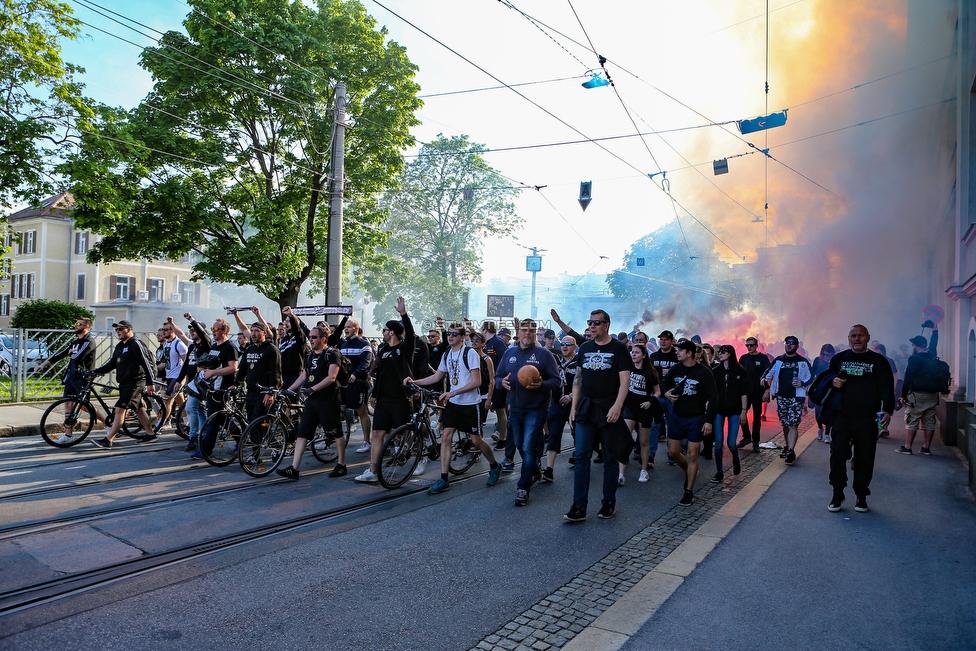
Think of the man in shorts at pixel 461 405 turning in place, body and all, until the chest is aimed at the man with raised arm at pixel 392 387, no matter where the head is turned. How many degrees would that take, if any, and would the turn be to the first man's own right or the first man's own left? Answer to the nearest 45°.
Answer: approximately 45° to the first man's own right

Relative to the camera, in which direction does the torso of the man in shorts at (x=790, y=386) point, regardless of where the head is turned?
toward the camera

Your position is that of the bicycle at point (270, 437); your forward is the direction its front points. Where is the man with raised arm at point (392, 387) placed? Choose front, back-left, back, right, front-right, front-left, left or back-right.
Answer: left

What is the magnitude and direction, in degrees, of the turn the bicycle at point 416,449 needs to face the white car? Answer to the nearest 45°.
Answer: approximately 90° to its right

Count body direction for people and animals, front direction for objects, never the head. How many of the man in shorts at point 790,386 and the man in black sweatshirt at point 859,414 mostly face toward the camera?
2

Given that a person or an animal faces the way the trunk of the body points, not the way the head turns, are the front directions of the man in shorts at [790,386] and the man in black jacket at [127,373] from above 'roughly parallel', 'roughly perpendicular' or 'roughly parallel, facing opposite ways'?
roughly parallel

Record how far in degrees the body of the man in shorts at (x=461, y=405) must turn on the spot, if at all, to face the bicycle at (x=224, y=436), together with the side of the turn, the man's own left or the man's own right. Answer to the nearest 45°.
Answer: approximately 45° to the man's own right

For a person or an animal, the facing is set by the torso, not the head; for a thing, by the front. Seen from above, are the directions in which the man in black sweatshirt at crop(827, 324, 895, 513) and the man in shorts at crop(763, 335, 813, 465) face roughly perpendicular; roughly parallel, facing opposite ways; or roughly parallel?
roughly parallel

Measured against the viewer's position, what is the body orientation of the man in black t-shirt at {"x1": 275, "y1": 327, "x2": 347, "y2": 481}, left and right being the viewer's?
facing the viewer and to the left of the viewer

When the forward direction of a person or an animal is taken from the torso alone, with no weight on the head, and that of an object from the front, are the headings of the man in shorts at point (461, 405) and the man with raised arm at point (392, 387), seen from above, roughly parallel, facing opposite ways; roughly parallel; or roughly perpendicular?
roughly parallel

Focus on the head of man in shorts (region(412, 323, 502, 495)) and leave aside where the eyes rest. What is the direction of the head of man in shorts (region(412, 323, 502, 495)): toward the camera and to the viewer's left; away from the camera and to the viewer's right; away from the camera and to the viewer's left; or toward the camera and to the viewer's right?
toward the camera and to the viewer's left

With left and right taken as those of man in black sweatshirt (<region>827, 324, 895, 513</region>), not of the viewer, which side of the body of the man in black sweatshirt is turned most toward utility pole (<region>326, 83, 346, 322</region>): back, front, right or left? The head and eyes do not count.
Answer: right

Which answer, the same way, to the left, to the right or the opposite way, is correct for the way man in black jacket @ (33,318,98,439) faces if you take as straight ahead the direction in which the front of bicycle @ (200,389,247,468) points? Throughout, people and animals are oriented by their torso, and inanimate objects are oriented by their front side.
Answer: the same way

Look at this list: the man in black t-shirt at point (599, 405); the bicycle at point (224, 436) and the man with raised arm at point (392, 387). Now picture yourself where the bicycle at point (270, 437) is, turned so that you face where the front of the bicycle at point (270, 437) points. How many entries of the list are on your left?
2

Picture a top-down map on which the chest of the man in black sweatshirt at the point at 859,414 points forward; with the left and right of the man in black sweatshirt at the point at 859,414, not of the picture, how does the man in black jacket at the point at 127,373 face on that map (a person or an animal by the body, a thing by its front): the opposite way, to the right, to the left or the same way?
the same way

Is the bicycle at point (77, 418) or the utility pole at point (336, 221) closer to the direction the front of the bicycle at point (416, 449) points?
the bicycle

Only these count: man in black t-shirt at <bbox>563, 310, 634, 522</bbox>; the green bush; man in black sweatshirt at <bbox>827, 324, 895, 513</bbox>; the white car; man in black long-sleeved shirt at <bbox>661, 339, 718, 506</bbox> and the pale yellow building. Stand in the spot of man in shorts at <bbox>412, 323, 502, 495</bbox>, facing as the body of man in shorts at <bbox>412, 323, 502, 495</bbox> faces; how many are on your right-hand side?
3

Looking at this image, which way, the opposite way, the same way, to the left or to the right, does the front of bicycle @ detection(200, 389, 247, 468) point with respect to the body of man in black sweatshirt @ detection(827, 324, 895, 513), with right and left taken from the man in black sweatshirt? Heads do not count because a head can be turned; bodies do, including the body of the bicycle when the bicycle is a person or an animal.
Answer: the same way

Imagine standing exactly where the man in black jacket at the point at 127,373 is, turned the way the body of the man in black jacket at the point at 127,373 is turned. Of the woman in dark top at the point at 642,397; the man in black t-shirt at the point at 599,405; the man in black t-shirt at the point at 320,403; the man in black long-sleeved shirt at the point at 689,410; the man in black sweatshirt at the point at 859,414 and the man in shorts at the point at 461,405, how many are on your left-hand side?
6
